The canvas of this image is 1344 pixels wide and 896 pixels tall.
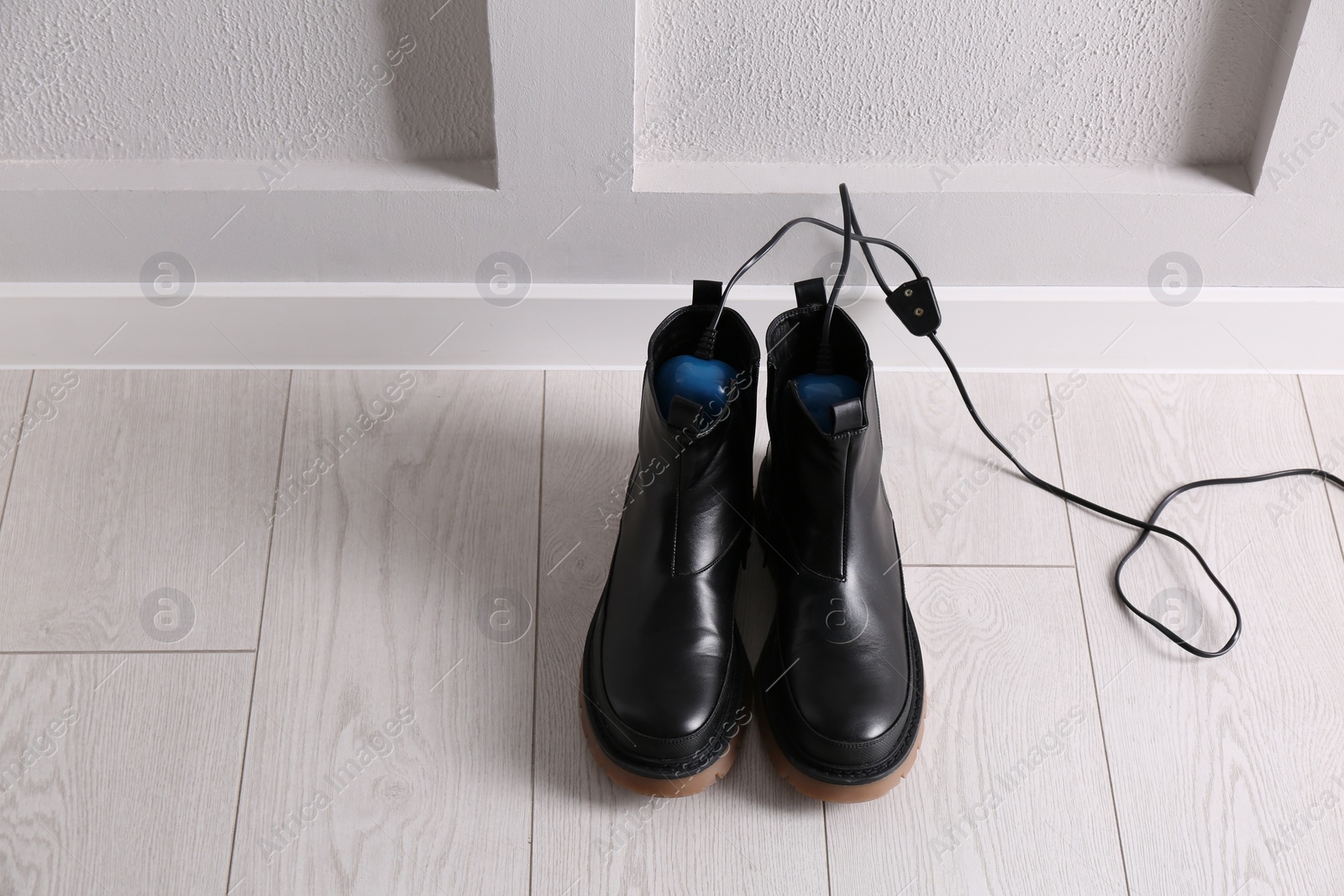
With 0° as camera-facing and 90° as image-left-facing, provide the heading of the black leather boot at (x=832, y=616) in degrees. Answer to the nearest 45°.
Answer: approximately 0°

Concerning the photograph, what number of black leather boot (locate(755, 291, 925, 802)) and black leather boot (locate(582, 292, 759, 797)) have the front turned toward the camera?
2

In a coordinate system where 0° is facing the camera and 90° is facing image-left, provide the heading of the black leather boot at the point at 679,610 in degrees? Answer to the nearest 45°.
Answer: approximately 0°
